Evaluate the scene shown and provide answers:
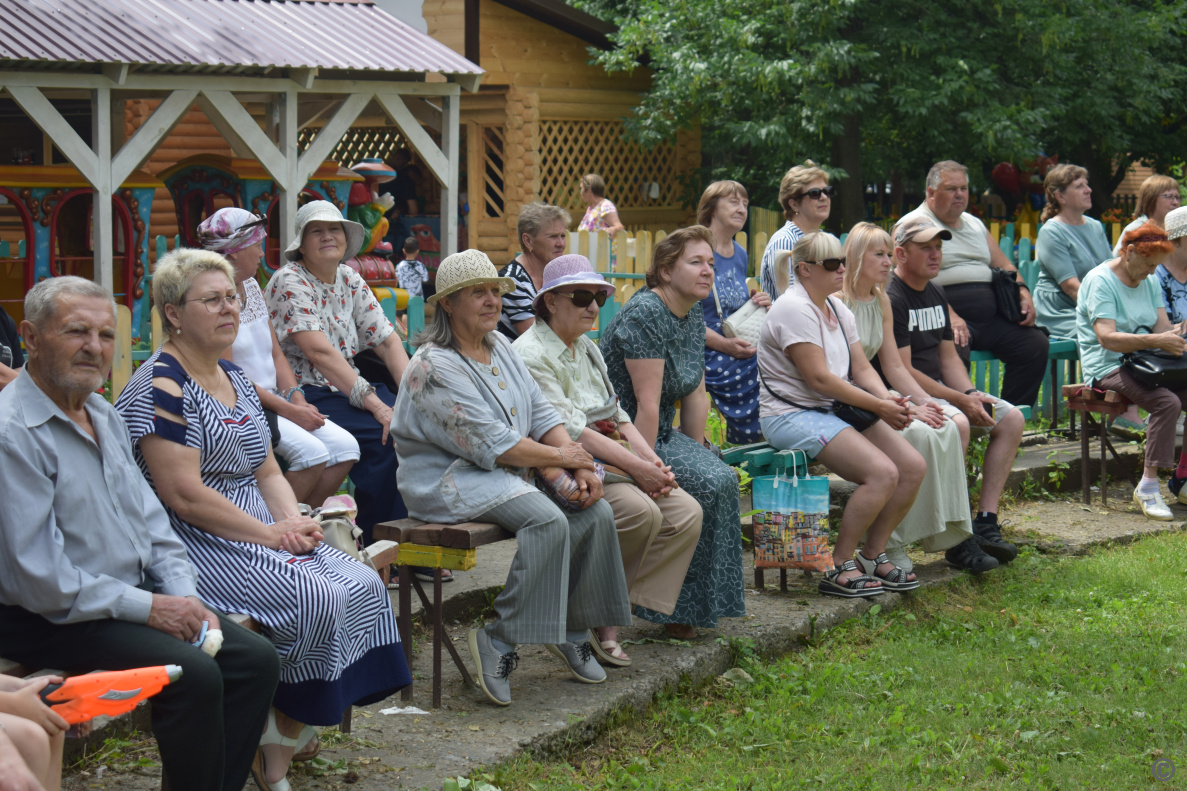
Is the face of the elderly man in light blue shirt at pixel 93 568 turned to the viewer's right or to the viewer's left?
to the viewer's right

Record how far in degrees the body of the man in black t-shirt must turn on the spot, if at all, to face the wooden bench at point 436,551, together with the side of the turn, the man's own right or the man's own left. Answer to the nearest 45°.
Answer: approximately 90° to the man's own right

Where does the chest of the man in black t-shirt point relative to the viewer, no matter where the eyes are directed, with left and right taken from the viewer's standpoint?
facing the viewer and to the right of the viewer

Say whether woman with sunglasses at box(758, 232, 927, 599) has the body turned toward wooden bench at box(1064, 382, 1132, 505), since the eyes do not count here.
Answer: no

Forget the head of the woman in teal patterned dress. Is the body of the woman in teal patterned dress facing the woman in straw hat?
no

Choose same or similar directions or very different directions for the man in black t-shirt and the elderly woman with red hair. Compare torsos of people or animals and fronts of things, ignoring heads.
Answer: same or similar directions

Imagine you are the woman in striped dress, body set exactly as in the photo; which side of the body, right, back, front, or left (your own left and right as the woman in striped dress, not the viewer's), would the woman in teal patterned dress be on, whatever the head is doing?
left

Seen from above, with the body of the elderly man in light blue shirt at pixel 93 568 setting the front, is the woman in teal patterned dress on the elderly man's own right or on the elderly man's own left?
on the elderly man's own left

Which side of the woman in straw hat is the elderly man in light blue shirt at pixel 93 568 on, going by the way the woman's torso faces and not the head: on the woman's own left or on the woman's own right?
on the woman's own right

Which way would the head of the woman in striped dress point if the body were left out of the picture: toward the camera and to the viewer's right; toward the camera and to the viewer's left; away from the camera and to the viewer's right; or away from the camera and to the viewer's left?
toward the camera and to the viewer's right

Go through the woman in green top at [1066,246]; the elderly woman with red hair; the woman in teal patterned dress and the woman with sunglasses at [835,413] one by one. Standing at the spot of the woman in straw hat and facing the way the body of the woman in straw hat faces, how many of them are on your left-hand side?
4

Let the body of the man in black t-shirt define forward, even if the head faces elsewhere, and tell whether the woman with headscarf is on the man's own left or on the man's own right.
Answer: on the man's own right

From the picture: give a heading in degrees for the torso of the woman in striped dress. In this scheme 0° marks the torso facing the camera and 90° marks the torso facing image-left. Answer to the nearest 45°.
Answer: approximately 315°

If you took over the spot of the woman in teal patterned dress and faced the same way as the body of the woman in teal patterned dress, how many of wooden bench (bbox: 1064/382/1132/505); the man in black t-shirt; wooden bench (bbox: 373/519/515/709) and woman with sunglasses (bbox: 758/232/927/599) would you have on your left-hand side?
3

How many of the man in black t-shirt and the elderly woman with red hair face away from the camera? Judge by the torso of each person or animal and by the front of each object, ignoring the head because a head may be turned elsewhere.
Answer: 0

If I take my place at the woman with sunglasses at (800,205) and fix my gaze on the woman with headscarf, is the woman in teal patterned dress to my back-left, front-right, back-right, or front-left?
front-left

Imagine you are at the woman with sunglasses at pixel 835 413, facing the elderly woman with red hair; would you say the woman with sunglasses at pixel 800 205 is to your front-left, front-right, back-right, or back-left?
front-left

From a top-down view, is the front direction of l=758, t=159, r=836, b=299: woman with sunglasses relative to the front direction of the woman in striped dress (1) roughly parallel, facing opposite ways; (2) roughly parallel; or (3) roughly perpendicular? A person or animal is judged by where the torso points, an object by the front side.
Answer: roughly parallel

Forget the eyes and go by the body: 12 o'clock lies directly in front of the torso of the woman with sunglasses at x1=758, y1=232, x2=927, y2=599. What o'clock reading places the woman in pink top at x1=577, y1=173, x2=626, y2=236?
The woman in pink top is roughly at 7 o'clock from the woman with sunglasses.

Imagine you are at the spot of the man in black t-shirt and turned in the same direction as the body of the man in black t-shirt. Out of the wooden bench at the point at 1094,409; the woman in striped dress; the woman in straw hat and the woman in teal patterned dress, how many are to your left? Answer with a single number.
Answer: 1
